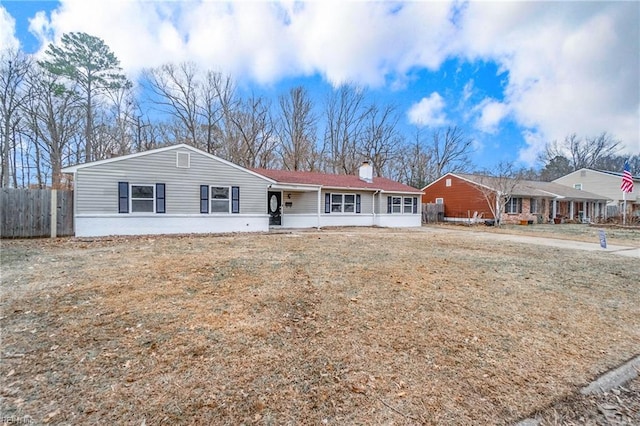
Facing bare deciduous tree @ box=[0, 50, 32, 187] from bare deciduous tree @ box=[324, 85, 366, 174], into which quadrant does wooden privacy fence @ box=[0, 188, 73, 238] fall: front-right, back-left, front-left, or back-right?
front-left

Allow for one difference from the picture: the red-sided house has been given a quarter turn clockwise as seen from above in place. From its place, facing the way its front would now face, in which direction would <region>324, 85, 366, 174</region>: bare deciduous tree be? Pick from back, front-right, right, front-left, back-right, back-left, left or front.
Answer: front-right

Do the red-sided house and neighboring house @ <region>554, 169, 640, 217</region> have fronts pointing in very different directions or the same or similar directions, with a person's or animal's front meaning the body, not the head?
same or similar directions

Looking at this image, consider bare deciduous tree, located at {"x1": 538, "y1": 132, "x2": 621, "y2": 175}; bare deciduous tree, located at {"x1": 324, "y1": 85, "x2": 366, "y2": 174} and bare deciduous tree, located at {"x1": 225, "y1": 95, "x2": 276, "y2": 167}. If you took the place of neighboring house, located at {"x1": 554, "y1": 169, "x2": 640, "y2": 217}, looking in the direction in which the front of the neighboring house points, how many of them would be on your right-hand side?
2

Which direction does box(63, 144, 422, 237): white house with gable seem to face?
toward the camera

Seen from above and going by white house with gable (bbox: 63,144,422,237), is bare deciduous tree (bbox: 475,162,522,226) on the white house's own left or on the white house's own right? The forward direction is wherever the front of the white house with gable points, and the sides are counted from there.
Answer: on the white house's own left

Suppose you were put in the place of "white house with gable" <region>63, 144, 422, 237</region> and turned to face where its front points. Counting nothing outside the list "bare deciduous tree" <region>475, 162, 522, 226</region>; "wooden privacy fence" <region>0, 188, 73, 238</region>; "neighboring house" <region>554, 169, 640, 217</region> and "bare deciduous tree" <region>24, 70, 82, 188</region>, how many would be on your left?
2

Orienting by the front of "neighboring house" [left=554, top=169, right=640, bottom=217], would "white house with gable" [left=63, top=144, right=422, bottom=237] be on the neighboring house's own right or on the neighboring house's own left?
on the neighboring house's own right

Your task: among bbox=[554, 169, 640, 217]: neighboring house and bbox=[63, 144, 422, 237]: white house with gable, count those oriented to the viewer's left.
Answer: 0

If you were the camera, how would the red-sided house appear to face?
facing the viewer and to the right of the viewer

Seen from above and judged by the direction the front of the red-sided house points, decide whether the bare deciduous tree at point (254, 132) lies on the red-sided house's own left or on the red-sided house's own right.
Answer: on the red-sided house's own right

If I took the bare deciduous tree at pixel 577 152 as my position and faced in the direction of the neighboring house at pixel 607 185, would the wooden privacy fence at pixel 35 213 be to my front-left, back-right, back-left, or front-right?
front-right

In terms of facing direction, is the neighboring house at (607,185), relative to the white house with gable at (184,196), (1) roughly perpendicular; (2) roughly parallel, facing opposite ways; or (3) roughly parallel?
roughly parallel

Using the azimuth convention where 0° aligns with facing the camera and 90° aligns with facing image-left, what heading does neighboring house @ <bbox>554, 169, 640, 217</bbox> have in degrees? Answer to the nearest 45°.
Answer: approximately 315°

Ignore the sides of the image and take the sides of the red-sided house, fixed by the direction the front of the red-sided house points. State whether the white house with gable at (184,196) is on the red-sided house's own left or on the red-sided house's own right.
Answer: on the red-sided house's own right

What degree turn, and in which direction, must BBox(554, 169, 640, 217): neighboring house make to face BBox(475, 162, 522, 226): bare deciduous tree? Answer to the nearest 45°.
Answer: approximately 45° to its right
